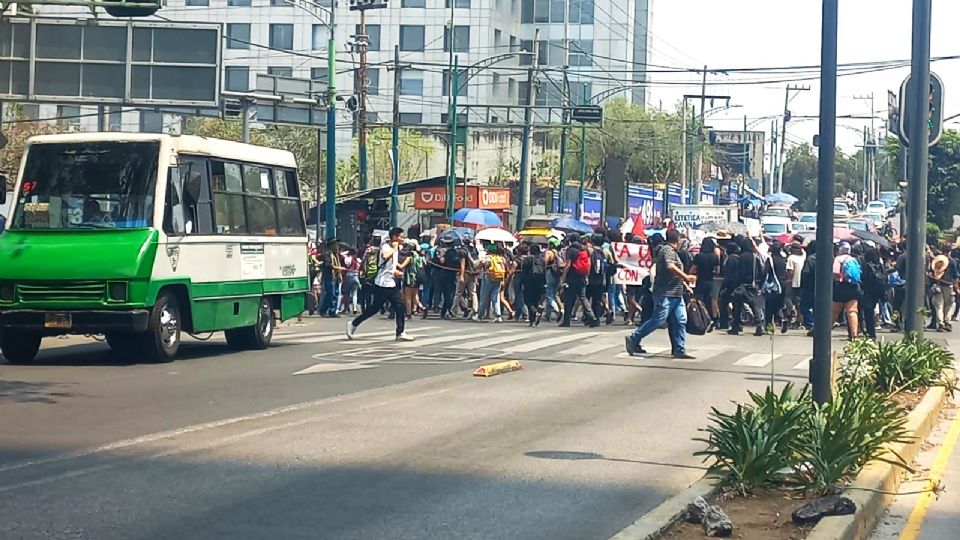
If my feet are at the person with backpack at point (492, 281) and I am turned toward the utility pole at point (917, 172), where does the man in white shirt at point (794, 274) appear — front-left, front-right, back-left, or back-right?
front-left

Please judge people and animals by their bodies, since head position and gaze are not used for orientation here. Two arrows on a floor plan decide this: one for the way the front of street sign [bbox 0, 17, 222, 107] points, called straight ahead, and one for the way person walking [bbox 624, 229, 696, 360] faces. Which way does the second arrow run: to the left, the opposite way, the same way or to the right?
to the right

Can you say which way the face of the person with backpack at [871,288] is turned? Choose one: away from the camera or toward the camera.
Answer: away from the camera

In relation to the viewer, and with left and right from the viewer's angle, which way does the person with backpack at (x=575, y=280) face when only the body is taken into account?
facing away from the viewer and to the left of the viewer

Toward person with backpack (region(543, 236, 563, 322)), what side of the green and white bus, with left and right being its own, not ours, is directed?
back

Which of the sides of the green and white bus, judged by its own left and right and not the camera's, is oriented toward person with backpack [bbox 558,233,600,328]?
back

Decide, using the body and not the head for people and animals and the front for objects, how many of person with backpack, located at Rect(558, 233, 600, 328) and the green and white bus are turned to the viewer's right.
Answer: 0

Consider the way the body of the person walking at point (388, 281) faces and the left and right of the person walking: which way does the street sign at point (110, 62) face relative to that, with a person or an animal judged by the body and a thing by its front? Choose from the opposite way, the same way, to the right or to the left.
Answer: to the left
